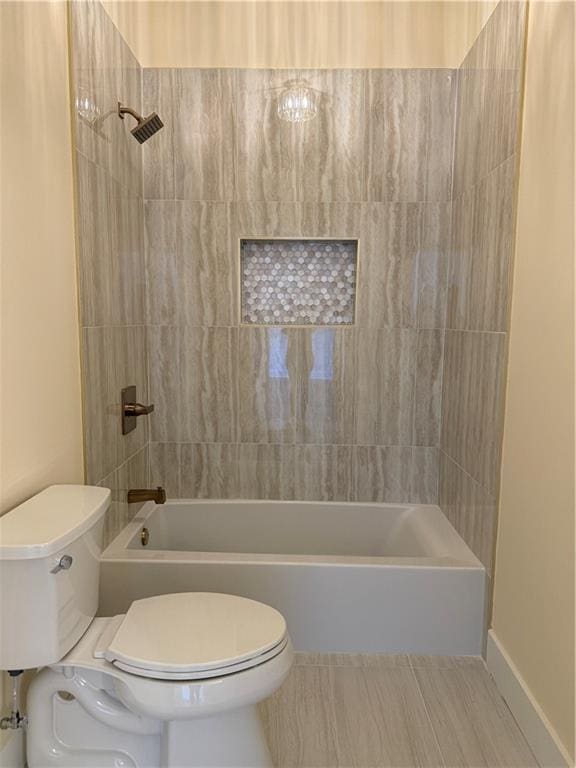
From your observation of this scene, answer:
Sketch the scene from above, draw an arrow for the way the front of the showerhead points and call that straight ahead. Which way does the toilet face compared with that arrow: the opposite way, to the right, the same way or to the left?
the same way

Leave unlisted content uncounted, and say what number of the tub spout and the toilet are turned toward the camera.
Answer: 0

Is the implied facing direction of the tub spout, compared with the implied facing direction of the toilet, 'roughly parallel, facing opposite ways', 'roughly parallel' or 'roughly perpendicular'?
roughly parallel

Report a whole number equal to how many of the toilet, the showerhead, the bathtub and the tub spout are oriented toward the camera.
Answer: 1

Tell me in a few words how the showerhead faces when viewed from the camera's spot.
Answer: facing to the right of the viewer

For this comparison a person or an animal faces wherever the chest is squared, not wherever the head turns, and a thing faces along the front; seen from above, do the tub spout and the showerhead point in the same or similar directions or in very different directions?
same or similar directions

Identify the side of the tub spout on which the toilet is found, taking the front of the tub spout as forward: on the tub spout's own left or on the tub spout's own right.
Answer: on the tub spout's own right

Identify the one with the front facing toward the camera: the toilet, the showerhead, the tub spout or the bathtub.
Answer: the bathtub

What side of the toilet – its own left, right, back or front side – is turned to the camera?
right

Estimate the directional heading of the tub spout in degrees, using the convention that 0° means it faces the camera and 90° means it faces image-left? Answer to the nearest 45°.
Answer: approximately 270°

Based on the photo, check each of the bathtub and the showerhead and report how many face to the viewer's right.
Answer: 1

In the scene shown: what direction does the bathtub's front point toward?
toward the camera

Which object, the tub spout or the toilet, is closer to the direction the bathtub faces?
the toilet
